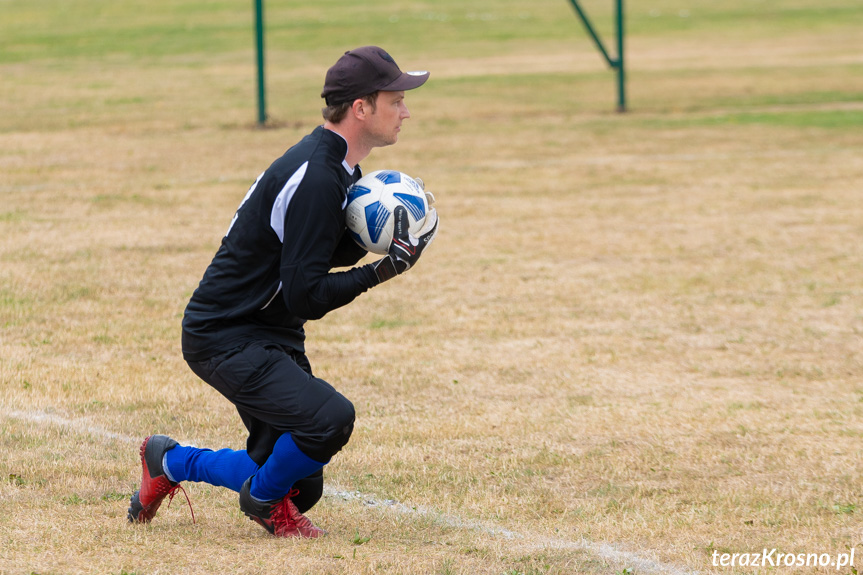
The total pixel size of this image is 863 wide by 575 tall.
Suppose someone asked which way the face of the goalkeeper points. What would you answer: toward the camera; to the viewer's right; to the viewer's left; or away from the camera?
to the viewer's right

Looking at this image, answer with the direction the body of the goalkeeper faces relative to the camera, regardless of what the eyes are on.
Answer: to the viewer's right
